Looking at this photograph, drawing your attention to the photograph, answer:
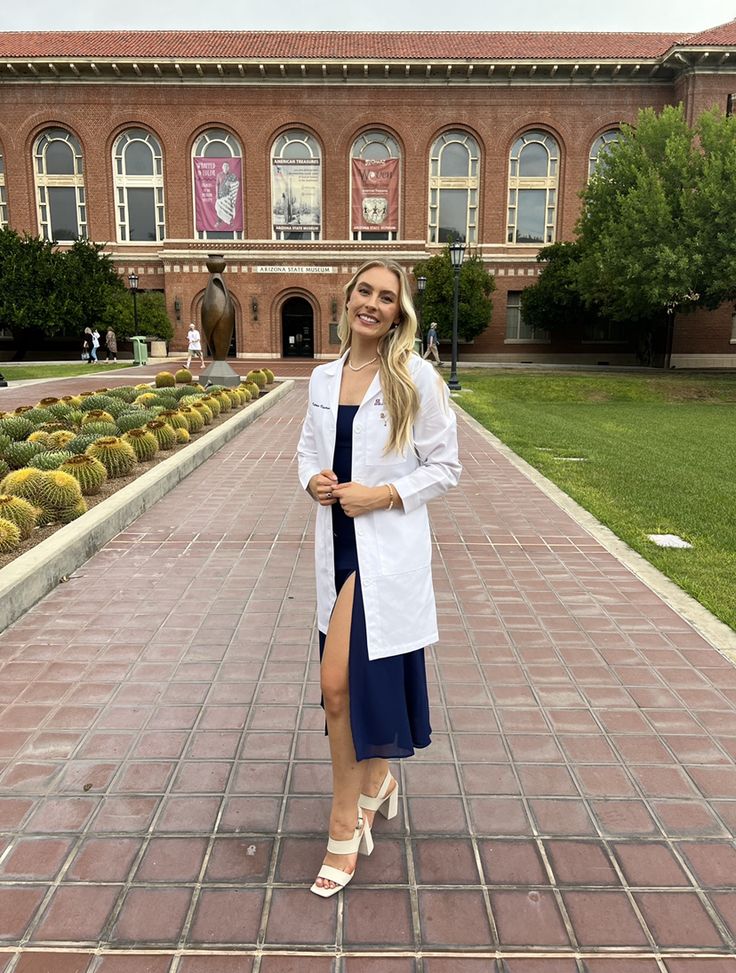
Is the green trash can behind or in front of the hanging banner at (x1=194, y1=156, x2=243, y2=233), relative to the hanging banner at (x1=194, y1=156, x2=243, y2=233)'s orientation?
in front

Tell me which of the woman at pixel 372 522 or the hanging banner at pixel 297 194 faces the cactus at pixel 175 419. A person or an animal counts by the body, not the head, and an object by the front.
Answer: the hanging banner

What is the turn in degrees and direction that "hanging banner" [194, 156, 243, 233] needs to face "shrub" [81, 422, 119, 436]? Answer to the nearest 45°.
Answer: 0° — it already faces it

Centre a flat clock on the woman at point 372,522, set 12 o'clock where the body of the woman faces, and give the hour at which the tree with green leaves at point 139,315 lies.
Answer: The tree with green leaves is roughly at 4 o'clock from the woman.

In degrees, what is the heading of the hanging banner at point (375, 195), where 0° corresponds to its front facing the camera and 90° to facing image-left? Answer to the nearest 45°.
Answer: approximately 0°

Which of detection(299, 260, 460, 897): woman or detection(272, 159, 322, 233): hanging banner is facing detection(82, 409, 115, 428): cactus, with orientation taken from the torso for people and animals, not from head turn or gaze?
the hanging banner

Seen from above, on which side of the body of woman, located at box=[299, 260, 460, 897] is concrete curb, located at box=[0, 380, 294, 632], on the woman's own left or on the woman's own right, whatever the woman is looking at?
on the woman's own right

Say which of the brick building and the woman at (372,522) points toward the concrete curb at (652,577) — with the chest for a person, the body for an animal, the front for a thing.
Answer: the brick building

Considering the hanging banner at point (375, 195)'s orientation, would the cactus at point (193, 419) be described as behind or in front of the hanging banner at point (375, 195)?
in front
